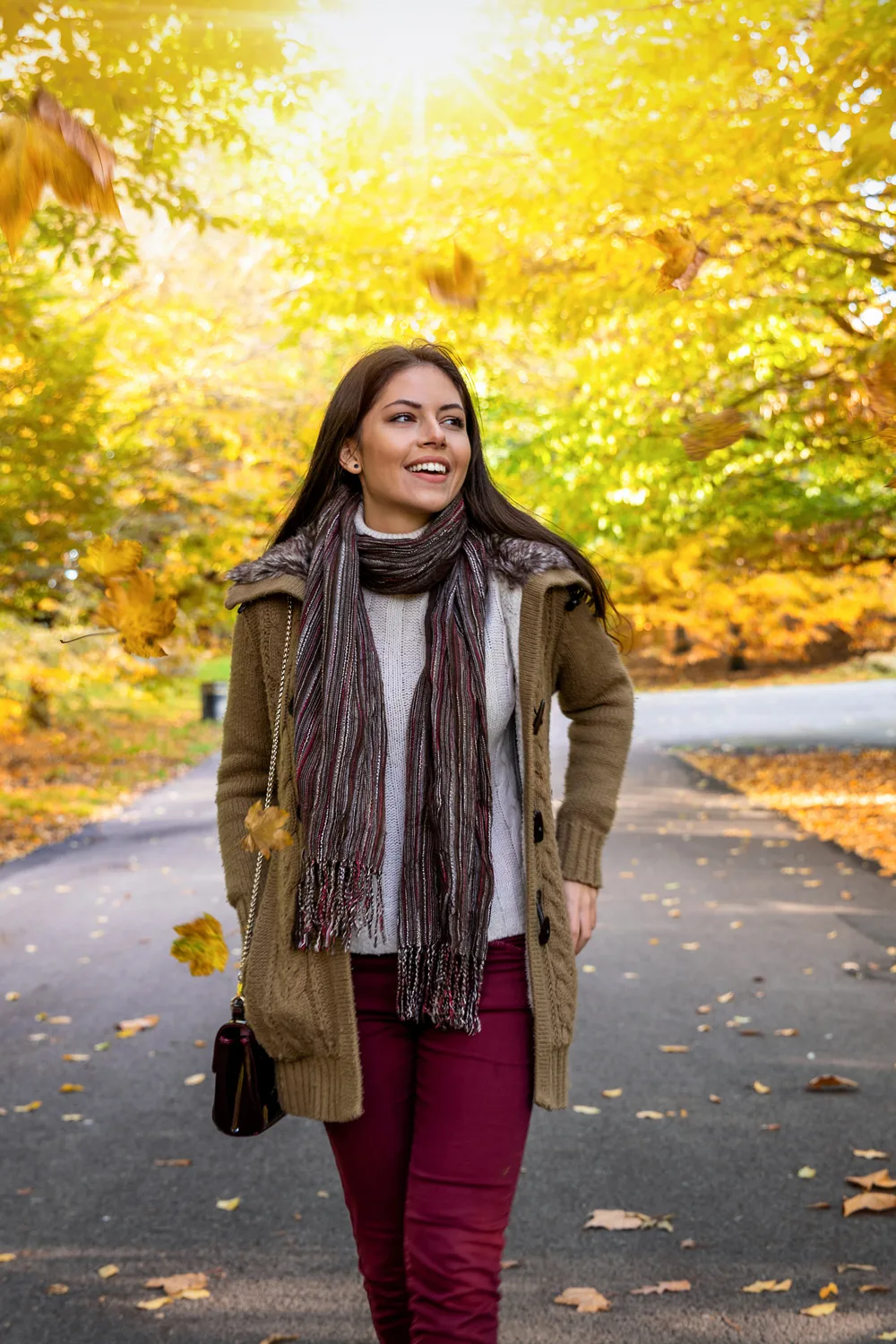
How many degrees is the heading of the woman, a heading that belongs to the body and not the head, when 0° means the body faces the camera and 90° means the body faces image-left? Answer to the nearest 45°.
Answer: approximately 0°

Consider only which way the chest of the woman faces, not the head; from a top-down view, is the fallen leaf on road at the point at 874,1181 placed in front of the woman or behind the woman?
behind

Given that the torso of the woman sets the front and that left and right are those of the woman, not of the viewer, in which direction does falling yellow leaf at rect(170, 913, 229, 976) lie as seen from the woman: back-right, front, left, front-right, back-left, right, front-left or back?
back-right

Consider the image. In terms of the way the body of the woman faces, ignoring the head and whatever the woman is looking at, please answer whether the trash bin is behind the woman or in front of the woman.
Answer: behind

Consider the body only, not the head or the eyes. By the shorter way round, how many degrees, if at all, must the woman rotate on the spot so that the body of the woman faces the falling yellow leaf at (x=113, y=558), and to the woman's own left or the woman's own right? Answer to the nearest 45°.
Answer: approximately 135° to the woman's own right

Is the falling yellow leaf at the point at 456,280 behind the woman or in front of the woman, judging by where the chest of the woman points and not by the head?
behind

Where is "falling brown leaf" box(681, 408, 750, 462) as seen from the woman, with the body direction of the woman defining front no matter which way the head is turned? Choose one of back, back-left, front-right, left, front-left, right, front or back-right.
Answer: back-left
